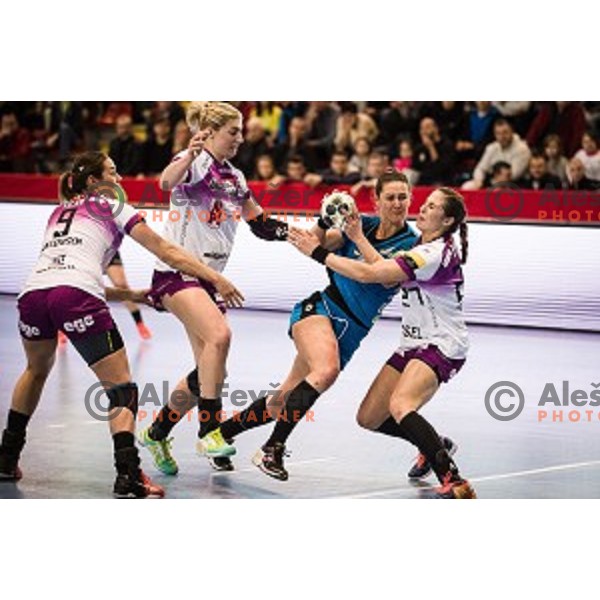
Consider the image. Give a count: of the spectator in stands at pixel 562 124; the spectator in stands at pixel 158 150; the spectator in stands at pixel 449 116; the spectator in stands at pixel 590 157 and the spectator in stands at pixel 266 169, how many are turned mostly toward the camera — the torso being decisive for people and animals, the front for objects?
5

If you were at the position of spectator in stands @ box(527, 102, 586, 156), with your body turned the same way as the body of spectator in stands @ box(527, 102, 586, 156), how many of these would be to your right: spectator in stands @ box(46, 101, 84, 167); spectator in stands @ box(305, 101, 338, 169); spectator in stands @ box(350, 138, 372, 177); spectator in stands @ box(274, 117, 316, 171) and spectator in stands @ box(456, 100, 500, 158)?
5

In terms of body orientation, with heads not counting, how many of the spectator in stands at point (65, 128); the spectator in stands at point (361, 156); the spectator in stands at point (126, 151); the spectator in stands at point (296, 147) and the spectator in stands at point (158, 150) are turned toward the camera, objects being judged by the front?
5

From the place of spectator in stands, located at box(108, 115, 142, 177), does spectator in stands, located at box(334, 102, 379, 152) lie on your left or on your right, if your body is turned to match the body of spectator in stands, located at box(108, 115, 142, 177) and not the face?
on your left

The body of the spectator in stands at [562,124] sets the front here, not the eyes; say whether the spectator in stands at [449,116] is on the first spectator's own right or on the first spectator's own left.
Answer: on the first spectator's own right

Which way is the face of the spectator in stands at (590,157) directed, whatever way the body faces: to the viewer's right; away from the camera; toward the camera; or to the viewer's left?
toward the camera

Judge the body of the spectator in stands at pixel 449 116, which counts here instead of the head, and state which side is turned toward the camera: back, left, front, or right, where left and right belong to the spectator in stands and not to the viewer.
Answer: front

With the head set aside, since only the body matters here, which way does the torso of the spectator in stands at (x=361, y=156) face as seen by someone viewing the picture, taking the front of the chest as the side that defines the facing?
toward the camera

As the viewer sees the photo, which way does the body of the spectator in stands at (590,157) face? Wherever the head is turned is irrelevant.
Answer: toward the camera

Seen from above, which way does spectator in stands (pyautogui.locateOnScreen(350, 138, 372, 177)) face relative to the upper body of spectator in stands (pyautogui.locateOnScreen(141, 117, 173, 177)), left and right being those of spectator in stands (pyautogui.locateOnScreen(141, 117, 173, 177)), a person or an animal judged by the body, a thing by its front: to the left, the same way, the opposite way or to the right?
the same way

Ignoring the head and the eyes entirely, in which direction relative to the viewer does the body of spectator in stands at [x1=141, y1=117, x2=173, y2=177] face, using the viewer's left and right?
facing the viewer

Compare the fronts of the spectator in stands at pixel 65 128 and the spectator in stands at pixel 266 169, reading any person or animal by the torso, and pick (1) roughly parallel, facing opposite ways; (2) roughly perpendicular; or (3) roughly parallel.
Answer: roughly parallel

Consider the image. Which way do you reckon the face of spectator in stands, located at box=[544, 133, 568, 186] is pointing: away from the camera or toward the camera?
toward the camera

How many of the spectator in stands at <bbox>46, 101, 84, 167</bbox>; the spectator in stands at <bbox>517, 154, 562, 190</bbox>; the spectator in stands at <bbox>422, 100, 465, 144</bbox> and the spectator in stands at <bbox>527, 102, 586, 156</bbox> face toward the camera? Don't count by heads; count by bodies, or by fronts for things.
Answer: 4

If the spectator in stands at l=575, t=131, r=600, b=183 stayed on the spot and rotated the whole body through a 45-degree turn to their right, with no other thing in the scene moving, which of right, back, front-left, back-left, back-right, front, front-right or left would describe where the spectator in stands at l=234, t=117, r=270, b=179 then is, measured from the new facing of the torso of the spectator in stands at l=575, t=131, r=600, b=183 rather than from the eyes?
front-right

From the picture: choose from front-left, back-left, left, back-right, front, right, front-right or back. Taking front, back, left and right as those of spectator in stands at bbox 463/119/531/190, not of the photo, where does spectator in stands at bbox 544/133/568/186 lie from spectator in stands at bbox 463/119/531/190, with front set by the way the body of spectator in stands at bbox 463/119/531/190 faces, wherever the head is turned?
left

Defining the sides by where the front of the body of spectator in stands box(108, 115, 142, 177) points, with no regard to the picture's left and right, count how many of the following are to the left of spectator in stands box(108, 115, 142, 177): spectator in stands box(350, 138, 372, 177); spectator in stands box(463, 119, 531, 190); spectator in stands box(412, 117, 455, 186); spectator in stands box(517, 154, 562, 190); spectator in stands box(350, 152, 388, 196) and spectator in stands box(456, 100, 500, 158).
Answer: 6

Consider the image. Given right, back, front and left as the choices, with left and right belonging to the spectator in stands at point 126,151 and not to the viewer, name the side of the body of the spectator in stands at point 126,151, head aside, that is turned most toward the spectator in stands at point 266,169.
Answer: left

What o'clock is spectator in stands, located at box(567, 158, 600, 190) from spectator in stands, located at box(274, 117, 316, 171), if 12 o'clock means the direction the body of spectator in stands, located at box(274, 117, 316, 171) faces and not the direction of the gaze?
spectator in stands, located at box(567, 158, 600, 190) is roughly at 10 o'clock from spectator in stands, located at box(274, 117, 316, 171).
